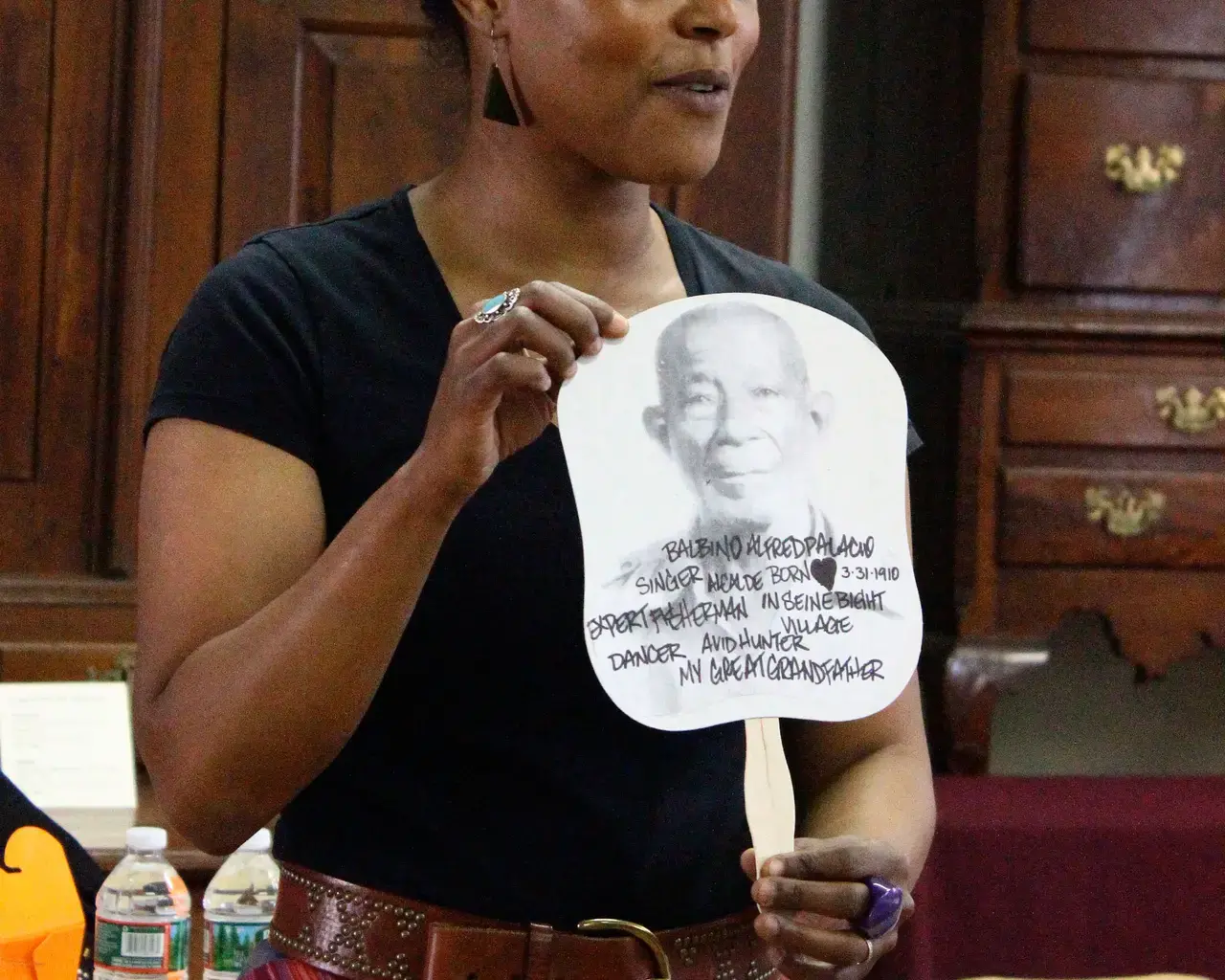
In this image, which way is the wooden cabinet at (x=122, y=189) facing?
toward the camera

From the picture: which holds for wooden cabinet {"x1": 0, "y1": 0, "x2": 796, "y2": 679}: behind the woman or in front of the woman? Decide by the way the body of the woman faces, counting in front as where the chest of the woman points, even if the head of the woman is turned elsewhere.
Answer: behind

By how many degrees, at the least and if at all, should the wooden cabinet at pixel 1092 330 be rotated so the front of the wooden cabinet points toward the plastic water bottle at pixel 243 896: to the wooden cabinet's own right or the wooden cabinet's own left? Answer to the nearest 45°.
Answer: approximately 45° to the wooden cabinet's own right

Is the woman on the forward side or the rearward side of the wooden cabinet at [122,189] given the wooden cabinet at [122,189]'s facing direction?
on the forward side

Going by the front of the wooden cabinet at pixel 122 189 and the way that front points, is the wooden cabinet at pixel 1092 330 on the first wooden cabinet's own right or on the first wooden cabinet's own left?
on the first wooden cabinet's own left

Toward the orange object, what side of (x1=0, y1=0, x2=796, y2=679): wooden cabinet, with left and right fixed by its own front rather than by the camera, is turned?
front

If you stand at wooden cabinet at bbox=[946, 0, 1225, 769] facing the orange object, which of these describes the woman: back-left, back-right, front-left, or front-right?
front-left

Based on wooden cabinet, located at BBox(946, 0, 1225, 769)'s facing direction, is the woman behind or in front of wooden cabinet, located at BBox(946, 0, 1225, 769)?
in front

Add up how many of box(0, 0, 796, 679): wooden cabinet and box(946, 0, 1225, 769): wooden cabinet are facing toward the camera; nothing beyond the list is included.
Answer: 2
